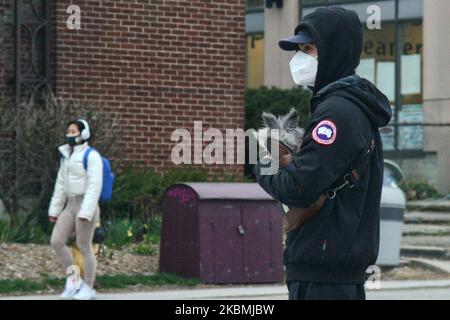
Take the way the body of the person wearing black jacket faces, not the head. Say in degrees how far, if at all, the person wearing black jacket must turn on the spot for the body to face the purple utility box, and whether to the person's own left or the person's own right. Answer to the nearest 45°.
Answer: approximately 90° to the person's own right

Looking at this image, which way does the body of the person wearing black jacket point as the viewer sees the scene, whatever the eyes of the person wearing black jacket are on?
to the viewer's left

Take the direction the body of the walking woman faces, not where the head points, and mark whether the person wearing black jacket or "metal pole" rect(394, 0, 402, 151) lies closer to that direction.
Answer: the person wearing black jacket

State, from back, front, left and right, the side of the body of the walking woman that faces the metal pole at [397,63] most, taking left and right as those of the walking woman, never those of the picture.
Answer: back

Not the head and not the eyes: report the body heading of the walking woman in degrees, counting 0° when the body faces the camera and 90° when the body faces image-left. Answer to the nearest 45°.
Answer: approximately 45°

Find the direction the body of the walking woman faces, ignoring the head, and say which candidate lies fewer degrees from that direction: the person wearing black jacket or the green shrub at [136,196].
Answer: the person wearing black jacket

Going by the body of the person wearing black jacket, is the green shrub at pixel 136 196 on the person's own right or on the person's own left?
on the person's own right
